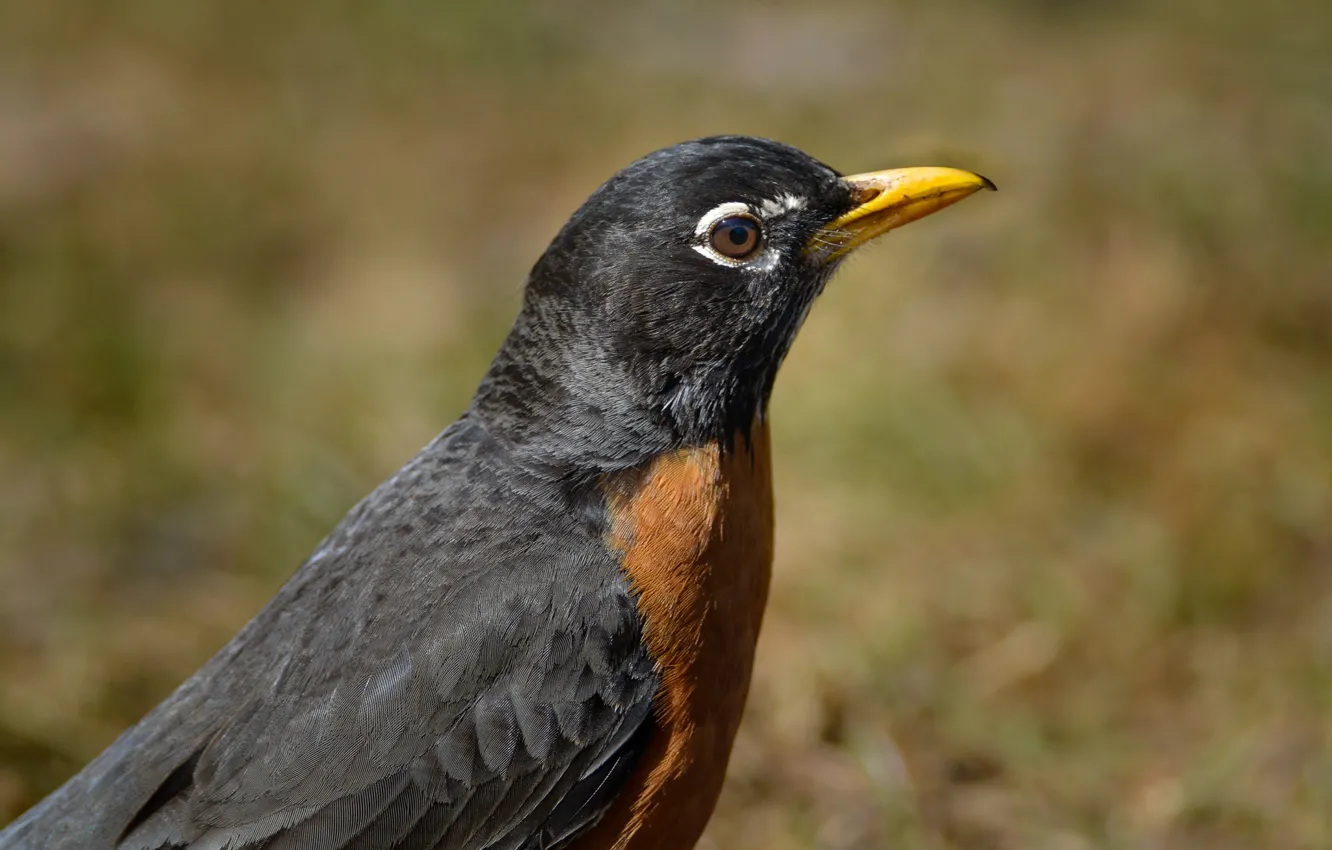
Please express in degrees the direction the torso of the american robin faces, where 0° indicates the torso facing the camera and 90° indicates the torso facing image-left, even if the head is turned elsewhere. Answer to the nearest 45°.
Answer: approximately 270°
